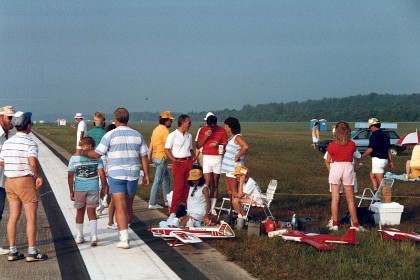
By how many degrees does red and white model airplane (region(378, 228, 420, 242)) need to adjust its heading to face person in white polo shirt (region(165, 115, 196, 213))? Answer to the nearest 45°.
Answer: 0° — it already faces them

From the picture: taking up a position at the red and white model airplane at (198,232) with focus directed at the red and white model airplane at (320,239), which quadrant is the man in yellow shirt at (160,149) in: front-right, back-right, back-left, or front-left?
back-left

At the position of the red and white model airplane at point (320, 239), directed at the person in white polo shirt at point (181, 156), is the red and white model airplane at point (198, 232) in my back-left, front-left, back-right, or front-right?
front-left

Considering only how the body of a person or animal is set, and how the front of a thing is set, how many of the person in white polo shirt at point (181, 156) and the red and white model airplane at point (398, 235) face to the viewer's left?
1

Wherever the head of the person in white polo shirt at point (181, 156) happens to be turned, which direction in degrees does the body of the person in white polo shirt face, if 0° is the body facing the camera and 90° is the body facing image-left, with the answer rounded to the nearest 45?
approximately 315°

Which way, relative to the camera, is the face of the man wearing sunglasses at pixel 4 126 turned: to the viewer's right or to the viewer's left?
to the viewer's right

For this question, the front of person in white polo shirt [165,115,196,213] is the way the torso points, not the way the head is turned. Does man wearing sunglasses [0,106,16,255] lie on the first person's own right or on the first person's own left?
on the first person's own right

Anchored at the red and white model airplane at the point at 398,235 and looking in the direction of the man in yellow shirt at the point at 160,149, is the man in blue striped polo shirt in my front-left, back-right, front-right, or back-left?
front-left

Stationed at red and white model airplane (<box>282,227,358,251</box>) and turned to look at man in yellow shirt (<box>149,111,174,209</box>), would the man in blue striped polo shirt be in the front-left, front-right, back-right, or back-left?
front-left

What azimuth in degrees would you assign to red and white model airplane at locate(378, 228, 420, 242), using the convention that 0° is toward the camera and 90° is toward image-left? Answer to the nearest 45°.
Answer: approximately 90°
